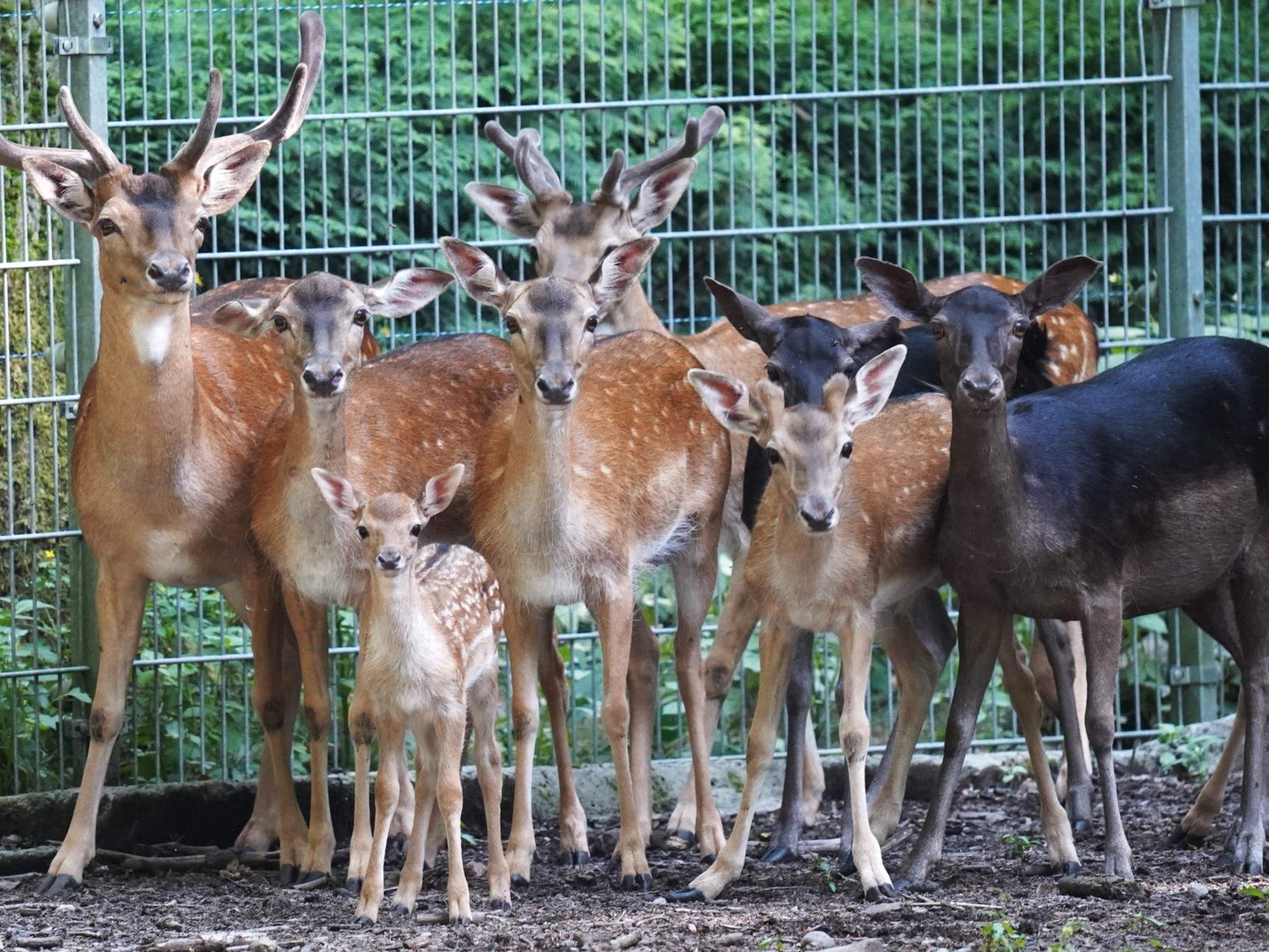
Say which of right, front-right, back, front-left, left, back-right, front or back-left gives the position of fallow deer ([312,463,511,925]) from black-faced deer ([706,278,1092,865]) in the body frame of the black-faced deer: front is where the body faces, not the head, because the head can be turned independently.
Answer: front

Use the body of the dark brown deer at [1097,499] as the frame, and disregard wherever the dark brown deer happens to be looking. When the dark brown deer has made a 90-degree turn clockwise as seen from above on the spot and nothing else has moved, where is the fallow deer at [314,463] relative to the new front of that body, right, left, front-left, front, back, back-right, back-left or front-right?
front-left

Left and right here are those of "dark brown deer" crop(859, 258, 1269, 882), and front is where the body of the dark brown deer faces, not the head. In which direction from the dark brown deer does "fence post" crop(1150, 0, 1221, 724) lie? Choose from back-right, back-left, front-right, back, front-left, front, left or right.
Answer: back-right

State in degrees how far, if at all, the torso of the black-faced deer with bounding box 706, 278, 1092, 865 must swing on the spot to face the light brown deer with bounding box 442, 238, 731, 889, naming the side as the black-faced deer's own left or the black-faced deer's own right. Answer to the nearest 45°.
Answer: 0° — it already faces it

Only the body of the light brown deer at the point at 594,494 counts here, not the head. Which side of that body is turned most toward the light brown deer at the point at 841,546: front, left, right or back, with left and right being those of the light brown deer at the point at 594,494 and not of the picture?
left

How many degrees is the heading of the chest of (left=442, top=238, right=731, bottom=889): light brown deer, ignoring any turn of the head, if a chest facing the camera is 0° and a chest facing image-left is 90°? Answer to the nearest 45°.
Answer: approximately 45°

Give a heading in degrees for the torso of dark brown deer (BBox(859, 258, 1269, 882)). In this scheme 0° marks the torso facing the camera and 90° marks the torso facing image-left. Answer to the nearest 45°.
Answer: approximately 45°

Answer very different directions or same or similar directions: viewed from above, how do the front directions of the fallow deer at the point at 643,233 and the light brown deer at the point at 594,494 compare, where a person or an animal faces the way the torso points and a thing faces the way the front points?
same or similar directions

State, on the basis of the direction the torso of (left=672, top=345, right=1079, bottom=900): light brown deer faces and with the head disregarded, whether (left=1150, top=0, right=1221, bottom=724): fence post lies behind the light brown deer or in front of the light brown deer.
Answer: behind

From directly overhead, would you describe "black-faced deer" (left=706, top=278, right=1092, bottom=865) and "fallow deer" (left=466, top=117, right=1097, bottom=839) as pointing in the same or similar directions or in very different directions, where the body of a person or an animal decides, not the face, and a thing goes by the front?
same or similar directions

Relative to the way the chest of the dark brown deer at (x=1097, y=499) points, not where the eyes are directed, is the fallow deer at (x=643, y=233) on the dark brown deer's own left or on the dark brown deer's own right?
on the dark brown deer's own right

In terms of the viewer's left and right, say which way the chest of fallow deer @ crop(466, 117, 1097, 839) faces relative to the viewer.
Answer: facing the viewer and to the left of the viewer

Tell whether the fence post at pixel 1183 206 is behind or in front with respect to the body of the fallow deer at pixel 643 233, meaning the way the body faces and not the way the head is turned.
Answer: behind

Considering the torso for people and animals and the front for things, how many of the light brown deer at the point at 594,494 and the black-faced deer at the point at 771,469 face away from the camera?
0

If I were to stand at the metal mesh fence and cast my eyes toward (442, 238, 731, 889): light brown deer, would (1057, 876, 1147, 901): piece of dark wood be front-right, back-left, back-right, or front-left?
front-left

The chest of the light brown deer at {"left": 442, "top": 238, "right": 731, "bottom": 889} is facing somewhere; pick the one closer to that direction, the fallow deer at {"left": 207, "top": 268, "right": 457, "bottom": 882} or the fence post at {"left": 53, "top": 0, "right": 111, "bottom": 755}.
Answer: the fallow deer

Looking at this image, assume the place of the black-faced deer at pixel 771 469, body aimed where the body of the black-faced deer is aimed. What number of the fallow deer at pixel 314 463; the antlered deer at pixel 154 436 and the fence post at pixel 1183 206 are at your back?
1

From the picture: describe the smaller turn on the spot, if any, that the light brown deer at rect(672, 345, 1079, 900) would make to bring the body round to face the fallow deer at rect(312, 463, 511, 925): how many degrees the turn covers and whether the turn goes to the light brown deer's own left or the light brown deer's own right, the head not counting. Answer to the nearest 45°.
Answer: approximately 45° to the light brown deer's own right

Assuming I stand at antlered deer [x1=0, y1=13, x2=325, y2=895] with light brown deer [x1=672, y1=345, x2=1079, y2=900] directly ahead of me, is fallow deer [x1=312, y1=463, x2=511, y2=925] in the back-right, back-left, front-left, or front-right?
front-right

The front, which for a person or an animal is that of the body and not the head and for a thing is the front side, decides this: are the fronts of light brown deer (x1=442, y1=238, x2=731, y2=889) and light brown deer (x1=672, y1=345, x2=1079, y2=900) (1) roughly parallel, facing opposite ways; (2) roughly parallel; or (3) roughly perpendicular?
roughly parallel
